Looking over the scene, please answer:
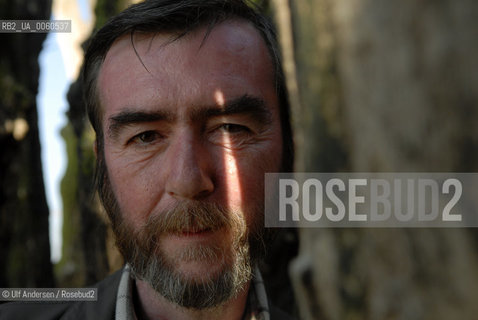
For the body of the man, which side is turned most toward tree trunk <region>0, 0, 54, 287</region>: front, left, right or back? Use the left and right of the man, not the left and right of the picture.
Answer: back

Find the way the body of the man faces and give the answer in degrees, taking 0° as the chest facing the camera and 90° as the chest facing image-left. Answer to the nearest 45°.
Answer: approximately 0°
